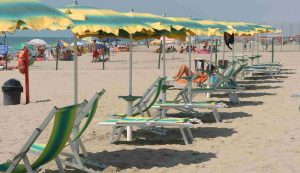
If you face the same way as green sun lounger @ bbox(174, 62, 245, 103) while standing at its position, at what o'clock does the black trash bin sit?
The black trash bin is roughly at 12 o'clock from the green sun lounger.

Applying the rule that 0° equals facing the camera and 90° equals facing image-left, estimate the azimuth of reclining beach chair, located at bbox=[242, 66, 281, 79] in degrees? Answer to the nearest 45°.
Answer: approximately 90°

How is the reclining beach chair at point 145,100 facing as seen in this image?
to the viewer's left

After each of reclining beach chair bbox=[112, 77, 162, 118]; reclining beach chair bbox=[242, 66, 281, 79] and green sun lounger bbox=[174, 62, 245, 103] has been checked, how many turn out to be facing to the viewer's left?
3

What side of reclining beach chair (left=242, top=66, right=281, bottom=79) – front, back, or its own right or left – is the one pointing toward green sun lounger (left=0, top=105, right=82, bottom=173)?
left

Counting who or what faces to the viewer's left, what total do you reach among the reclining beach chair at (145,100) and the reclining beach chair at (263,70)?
2

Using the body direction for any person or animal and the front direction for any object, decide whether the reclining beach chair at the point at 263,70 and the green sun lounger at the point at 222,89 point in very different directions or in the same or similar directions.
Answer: same or similar directions

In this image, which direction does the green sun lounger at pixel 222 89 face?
to the viewer's left

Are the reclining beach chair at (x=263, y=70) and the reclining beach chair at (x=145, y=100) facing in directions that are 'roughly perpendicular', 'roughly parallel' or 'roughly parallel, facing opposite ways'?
roughly parallel
